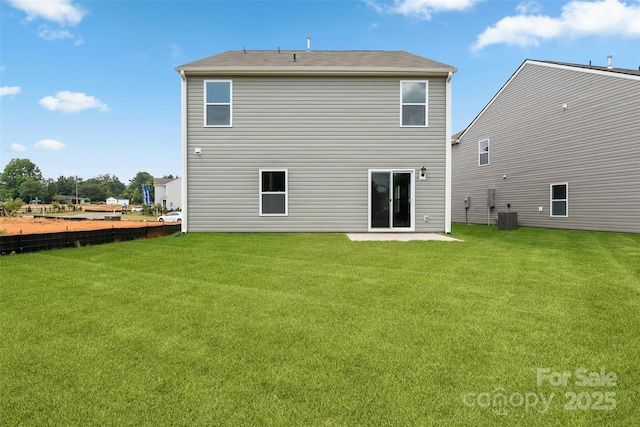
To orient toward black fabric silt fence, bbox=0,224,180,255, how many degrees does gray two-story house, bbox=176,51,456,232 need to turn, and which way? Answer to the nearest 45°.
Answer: approximately 135° to its left

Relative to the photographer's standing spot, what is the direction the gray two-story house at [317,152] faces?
facing away from the viewer

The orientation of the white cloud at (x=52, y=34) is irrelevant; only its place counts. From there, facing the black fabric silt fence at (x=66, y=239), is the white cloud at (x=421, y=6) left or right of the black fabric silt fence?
left

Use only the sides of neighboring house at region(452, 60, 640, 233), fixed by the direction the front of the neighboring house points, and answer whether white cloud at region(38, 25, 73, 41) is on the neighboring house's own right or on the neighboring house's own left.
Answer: on the neighboring house's own left

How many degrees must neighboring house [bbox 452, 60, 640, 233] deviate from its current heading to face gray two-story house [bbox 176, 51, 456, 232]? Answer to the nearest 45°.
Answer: approximately 90° to its left

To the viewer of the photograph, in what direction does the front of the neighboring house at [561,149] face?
facing away from the viewer and to the left of the viewer

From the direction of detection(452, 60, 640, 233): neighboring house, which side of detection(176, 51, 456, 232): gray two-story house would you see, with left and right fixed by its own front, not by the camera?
right

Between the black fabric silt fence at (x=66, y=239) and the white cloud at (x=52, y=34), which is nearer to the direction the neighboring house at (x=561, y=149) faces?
the white cloud
